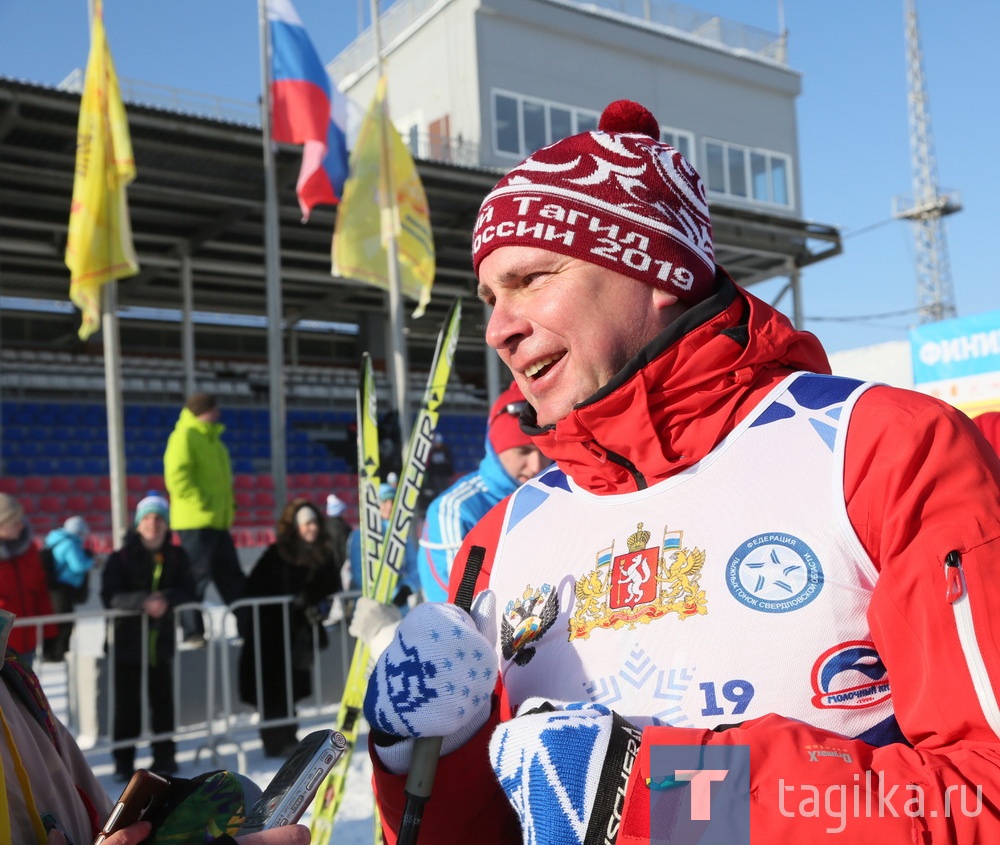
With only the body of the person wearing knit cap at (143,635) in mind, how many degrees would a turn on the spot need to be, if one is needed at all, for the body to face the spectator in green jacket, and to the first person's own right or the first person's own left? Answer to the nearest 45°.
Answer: approximately 180°

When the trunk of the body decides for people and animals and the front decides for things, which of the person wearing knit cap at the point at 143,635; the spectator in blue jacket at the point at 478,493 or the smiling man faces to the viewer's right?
the spectator in blue jacket

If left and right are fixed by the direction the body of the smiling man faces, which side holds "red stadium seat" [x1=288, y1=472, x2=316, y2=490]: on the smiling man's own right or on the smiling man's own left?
on the smiling man's own right

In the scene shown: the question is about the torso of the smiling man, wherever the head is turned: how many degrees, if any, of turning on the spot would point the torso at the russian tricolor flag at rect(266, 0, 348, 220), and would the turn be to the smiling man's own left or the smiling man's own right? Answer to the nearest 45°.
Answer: approximately 90° to the smiling man's own right

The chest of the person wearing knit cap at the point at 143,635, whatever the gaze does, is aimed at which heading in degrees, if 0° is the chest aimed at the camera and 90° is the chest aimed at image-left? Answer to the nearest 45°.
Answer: approximately 0°

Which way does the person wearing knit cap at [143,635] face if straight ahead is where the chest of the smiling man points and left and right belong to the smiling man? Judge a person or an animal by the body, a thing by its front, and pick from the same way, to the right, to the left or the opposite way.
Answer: to the left

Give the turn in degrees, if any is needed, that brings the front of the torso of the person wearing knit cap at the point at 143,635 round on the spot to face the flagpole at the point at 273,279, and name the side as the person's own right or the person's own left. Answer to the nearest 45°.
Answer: approximately 180°

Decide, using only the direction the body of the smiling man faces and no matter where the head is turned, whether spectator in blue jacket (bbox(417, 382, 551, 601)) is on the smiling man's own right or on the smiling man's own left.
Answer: on the smiling man's own right

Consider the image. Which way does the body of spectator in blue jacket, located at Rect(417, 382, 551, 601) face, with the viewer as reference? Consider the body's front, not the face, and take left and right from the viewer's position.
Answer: facing to the right of the viewer
